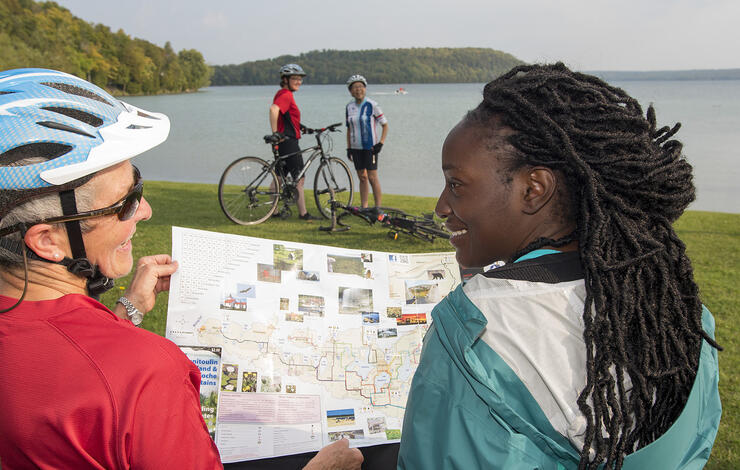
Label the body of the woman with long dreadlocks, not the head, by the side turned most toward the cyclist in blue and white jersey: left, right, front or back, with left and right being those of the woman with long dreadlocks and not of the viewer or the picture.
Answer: front

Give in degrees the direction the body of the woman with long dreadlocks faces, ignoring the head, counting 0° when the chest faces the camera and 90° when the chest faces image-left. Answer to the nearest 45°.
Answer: approximately 135°

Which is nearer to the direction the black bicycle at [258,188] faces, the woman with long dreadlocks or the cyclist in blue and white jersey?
the cyclist in blue and white jersey

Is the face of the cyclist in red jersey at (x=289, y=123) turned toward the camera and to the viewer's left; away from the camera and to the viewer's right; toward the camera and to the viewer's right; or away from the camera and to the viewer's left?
toward the camera and to the viewer's right

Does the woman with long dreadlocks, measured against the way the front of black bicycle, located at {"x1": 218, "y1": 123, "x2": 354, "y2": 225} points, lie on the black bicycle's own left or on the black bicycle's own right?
on the black bicycle's own right

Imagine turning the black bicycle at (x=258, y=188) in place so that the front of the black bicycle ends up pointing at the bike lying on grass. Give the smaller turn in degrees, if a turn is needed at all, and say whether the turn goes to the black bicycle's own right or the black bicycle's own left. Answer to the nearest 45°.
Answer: approximately 90° to the black bicycle's own right

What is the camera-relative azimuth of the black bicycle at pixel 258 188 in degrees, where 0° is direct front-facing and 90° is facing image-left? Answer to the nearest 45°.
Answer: approximately 225°
